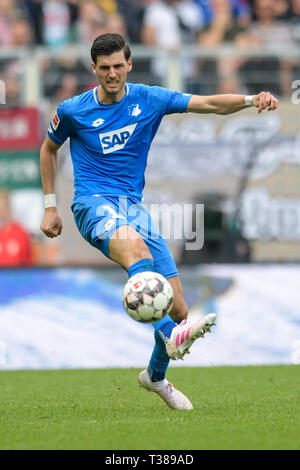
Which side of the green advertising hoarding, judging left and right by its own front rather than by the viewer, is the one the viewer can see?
front

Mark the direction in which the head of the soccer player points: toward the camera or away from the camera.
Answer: toward the camera

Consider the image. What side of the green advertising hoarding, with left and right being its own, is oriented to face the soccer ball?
front

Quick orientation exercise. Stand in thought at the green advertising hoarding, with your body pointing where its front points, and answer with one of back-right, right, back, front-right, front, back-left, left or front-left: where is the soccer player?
front
